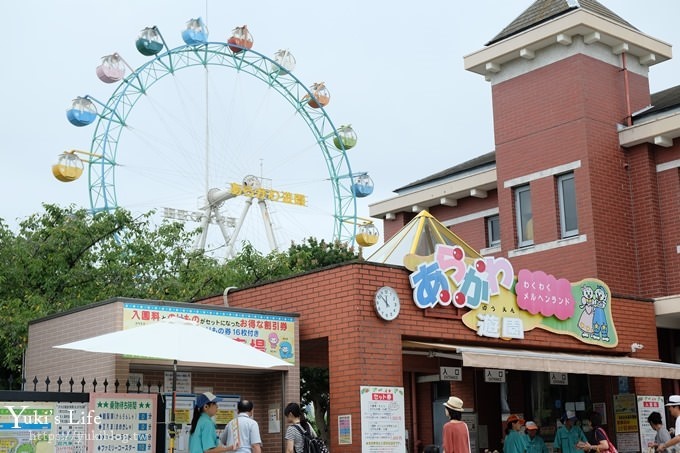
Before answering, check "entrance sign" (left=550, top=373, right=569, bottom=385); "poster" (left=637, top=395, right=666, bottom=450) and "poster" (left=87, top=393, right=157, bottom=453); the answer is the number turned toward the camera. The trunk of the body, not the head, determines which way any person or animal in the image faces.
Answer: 3

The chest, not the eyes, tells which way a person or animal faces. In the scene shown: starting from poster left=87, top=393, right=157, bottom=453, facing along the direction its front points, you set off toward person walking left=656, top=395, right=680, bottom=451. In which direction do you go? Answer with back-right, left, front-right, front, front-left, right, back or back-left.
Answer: left

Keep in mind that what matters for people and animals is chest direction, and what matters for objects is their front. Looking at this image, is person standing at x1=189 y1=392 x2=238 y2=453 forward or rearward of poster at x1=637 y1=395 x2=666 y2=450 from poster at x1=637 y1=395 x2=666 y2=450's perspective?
forward

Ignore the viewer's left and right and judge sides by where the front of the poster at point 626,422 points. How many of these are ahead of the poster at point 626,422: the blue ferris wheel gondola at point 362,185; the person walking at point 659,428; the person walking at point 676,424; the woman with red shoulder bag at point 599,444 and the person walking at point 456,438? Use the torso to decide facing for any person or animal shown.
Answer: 4

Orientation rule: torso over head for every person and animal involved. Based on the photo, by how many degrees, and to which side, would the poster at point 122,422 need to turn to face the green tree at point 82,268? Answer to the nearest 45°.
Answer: approximately 180°

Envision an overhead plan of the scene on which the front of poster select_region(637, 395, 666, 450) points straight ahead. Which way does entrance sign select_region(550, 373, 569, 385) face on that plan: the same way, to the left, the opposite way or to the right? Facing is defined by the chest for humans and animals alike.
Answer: the same way

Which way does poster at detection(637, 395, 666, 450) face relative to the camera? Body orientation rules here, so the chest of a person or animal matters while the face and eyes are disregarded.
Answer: toward the camera

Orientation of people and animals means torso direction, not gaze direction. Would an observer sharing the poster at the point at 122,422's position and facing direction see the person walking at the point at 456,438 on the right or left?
on its left

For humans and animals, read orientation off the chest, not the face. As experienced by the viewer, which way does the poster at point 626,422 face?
facing the viewer

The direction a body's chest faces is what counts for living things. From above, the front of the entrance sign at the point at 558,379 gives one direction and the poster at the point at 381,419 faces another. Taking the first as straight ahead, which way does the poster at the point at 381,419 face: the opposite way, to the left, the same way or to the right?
the same way

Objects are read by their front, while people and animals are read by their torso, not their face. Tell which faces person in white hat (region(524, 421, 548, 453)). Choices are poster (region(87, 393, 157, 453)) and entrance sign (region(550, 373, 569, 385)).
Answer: the entrance sign

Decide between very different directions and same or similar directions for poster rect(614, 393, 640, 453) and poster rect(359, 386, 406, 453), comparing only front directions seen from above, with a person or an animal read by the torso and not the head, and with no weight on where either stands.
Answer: same or similar directions

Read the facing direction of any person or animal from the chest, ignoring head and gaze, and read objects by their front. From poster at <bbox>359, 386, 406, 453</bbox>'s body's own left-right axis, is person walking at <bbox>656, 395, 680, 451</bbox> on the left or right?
on its left

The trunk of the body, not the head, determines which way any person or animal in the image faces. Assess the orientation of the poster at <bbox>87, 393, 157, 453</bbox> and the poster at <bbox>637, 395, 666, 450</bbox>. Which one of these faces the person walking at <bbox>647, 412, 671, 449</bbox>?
the poster at <bbox>637, 395, 666, 450</bbox>

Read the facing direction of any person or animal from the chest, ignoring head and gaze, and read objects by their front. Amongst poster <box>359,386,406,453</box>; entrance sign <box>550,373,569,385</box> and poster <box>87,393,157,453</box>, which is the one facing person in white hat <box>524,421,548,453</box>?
the entrance sign

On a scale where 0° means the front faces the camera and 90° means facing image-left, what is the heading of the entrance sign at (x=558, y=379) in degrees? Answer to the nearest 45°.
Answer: approximately 0°

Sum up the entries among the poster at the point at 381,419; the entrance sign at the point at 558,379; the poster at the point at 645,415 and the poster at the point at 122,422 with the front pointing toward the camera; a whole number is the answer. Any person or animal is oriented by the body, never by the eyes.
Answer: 4

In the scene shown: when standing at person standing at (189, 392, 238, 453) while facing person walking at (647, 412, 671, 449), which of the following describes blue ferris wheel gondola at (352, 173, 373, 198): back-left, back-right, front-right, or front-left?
front-left

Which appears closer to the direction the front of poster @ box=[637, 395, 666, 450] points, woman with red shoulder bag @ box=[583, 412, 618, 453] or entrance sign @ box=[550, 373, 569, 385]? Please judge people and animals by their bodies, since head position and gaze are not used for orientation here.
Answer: the woman with red shoulder bag
